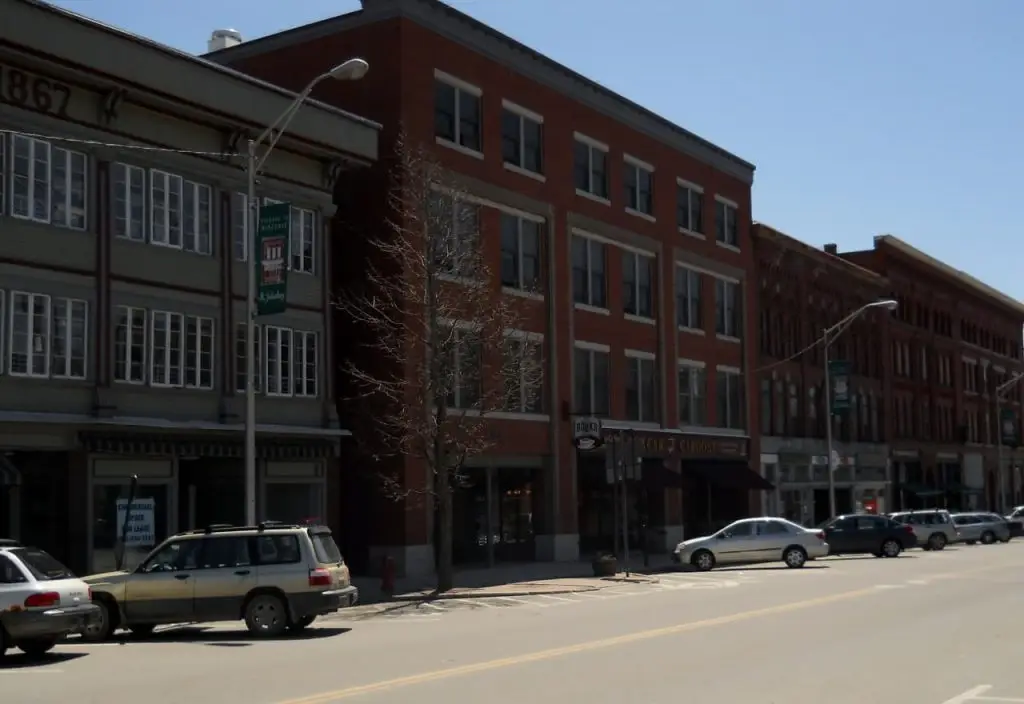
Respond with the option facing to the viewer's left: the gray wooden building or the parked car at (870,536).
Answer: the parked car

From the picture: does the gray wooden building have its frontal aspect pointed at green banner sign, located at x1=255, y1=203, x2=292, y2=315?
yes

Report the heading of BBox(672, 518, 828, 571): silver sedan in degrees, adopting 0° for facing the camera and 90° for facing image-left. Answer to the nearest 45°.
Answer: approximately 90°

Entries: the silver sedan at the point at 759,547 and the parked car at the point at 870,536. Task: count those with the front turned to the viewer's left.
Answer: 2

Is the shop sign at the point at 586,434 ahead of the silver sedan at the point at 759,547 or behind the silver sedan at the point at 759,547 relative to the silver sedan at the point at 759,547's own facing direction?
ahead

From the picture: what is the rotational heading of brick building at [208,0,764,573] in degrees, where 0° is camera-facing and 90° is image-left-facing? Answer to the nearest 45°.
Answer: approximately 315°

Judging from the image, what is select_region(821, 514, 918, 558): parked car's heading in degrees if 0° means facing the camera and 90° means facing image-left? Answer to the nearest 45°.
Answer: approximately 90°

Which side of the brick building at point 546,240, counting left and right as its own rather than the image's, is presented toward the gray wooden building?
right
